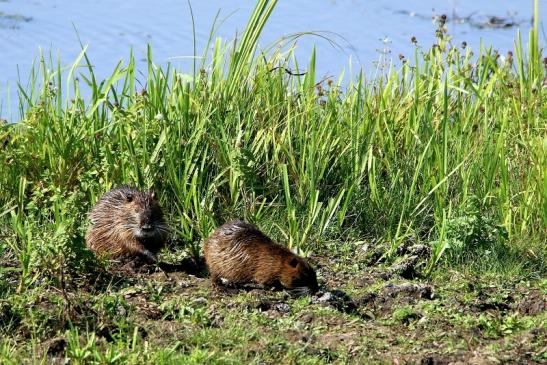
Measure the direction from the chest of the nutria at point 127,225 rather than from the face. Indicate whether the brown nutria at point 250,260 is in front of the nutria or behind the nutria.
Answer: in front

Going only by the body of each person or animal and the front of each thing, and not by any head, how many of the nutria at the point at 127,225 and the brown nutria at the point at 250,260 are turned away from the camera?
0

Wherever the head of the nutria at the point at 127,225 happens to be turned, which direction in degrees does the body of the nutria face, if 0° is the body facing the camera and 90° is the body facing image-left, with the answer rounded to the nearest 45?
approximately 315°

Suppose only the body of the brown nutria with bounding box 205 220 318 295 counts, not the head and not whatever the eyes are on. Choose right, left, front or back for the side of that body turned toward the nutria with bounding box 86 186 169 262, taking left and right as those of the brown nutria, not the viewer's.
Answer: back

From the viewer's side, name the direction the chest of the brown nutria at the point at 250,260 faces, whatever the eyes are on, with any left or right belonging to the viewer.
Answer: facing to the right of the viewer
